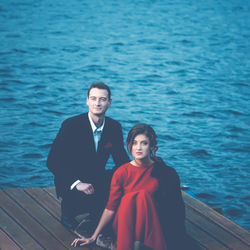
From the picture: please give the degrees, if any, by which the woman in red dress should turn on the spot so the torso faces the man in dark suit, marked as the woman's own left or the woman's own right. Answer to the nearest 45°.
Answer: approximately 135° to the woman's own right

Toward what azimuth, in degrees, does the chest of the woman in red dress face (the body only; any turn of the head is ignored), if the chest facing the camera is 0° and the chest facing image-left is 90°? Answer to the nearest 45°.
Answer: approximately 0°

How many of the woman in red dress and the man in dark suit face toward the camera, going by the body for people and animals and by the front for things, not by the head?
2

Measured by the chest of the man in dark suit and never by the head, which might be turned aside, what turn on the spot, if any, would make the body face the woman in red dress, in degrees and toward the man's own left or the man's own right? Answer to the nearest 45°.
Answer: approximately 45° to the man's own left

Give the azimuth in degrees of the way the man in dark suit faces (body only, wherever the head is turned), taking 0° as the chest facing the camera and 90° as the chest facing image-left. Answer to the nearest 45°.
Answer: approximately 0°
